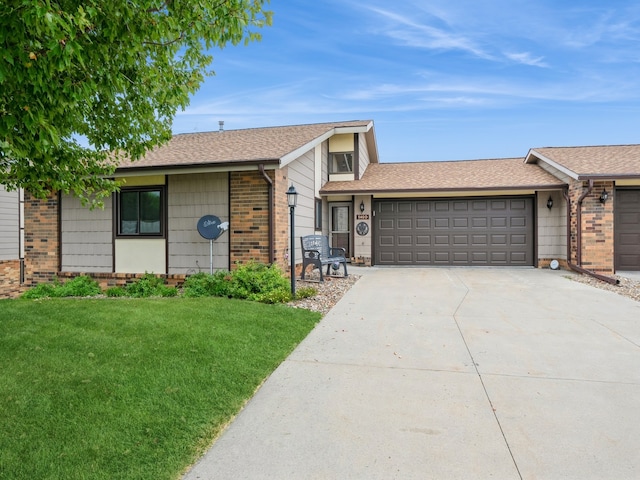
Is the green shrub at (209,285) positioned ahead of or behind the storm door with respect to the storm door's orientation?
ahead

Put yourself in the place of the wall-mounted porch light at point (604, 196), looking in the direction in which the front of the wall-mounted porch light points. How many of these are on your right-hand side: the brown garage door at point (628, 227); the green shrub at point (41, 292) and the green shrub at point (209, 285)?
2

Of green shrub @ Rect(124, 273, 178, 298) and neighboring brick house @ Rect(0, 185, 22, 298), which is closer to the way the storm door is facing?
the green shrub

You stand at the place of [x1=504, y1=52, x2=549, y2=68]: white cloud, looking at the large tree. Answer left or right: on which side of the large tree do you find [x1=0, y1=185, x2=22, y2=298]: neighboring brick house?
right

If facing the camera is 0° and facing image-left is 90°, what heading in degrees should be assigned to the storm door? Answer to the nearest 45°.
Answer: approximately 0°

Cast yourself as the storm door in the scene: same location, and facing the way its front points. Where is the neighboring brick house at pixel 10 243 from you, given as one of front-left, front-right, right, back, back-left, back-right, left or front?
right

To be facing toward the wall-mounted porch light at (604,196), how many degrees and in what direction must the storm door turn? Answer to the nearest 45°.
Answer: approximately 45° to its left

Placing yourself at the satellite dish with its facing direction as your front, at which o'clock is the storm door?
The storm door is roughly at 9 o'clock from the satellite dish.

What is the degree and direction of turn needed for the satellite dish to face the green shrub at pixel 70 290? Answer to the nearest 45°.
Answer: approximately 135° to its right

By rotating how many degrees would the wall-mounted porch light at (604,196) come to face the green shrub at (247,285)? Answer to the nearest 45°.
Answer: approximately 90° to its right
